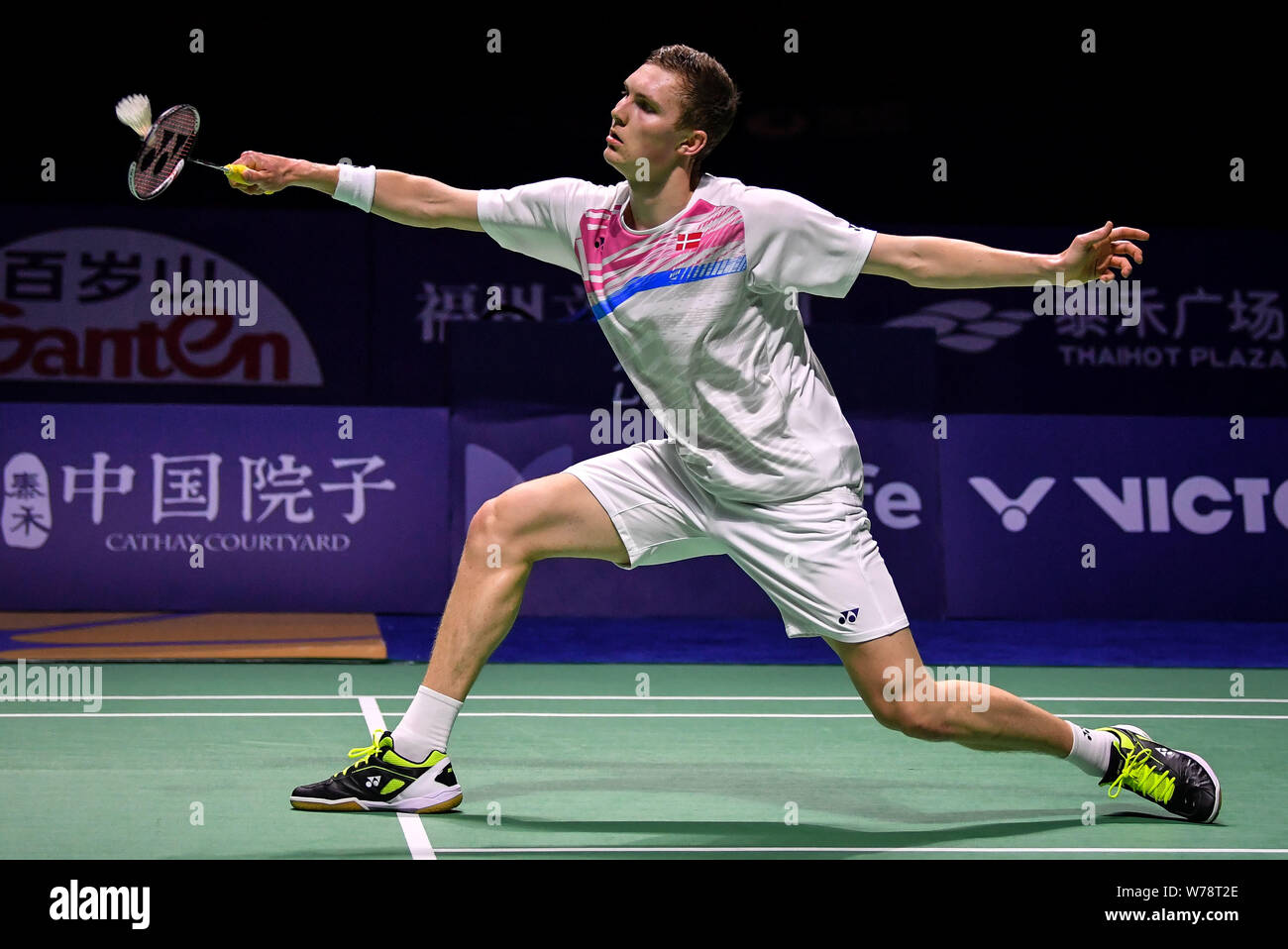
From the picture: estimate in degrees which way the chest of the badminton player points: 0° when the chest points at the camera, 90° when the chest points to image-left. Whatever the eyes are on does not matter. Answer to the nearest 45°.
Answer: approximately 45°

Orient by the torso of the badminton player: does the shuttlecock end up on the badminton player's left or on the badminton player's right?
on the badminton player's right
